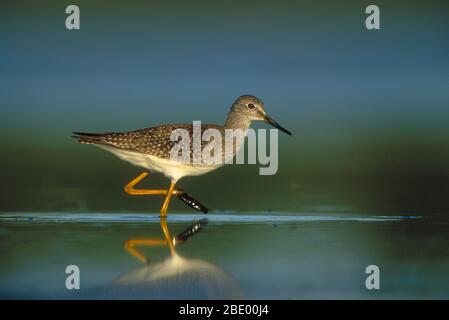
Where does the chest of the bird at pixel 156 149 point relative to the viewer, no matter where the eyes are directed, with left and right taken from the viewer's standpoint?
facing to the right of the viewer
